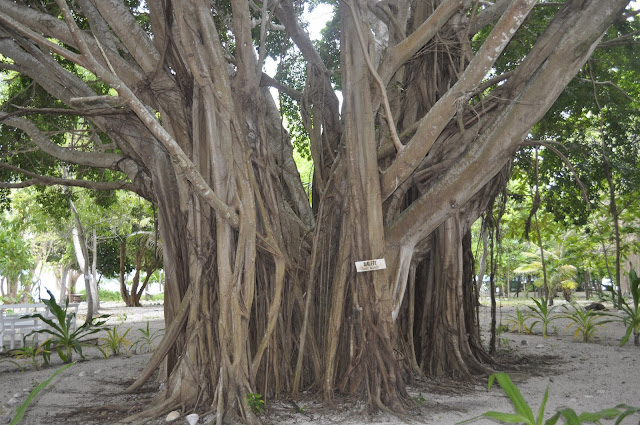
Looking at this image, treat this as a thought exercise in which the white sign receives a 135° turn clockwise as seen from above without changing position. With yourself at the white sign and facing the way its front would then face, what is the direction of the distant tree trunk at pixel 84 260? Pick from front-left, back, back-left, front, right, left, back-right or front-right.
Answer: front

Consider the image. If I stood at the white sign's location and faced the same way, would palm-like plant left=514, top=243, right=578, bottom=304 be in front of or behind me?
behind

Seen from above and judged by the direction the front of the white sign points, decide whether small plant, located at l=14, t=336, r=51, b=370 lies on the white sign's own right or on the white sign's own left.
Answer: on the white sign's own right

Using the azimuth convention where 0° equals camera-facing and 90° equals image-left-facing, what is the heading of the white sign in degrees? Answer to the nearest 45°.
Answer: approximately 0°

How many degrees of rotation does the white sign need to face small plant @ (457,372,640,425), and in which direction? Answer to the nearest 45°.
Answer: approximately 45° to its left
